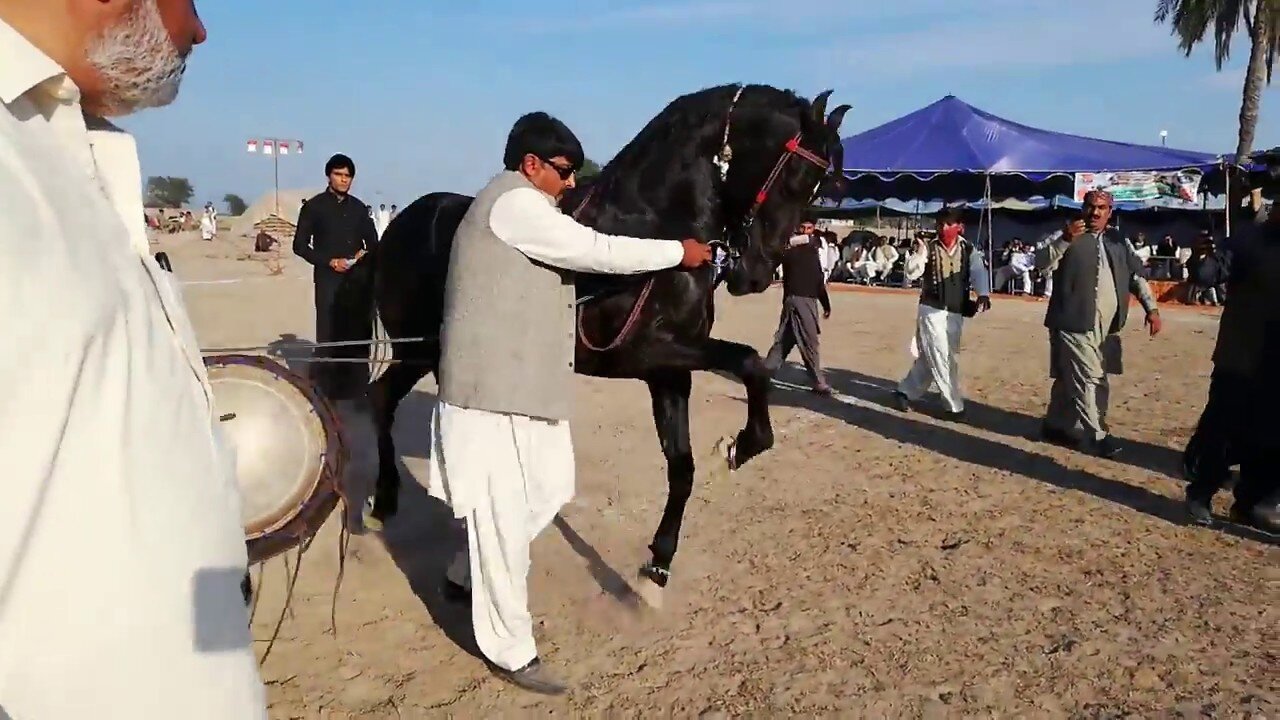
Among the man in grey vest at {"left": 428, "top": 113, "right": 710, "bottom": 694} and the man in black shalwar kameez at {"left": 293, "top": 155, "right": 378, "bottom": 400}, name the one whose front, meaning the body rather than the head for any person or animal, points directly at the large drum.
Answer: the man in black shalwar kameez

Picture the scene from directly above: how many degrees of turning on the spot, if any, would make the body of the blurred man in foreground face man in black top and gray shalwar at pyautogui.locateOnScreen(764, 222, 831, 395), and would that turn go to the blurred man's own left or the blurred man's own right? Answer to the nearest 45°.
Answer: approximately 45° to the blurred man's own left

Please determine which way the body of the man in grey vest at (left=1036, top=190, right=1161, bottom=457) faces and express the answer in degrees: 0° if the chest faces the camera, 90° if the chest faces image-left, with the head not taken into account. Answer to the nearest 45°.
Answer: approximately 0°

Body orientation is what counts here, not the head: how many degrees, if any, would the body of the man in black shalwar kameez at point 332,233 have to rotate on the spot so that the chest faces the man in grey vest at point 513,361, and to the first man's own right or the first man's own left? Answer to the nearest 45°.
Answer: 0° — they already face them

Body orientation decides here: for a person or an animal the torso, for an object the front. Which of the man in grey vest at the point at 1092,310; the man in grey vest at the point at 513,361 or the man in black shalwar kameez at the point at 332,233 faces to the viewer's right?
the man in grey vest at the point at 513,361

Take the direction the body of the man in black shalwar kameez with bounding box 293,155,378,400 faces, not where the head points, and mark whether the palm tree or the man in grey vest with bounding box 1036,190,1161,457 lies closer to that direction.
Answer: the man in grey vest

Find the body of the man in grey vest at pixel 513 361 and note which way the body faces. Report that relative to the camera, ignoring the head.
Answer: to the viewer's right

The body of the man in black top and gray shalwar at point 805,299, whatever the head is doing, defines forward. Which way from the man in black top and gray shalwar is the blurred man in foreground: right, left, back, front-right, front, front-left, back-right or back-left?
front-right

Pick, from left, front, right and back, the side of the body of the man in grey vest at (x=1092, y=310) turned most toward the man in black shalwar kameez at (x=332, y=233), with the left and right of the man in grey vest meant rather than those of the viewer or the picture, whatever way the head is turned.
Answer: right

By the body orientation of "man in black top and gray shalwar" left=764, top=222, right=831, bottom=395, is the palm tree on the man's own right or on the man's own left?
on the man's own left

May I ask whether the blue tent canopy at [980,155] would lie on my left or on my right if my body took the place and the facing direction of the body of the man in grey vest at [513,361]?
on my left

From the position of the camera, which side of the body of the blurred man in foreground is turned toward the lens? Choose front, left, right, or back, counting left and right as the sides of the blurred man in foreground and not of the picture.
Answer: right

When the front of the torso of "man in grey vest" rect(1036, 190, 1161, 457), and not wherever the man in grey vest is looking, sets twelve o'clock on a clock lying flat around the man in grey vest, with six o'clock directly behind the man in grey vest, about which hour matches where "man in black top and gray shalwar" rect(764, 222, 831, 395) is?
The man in black top and gray shalwar is roughly at 4 o'clock from the man in grey vest.

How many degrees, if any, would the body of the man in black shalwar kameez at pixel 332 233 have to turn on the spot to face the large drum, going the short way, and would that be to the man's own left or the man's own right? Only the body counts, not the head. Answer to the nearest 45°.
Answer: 0° — they already face it

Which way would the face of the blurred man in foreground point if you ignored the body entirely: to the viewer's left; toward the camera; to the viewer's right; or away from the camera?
to the viewer's right

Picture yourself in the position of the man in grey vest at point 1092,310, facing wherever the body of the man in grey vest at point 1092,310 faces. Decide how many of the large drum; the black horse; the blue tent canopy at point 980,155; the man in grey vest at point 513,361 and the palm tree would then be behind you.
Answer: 2

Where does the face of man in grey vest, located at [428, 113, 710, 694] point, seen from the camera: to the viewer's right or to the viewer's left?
to the viewer's right
